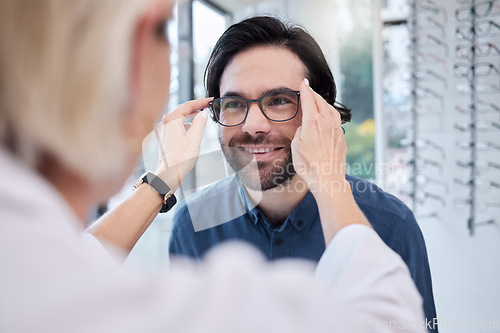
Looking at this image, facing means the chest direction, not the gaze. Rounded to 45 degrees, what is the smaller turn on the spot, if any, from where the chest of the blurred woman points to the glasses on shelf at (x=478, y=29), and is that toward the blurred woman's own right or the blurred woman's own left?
0° — they already face it

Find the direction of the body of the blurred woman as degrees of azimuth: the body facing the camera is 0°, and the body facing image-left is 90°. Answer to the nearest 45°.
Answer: approximately 225°

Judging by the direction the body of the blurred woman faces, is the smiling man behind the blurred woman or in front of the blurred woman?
in front

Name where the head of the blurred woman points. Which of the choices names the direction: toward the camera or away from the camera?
away from the camera

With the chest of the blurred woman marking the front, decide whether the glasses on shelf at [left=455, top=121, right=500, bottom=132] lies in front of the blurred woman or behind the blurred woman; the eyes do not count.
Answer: in front

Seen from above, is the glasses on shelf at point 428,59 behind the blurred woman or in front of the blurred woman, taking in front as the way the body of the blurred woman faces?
in front
